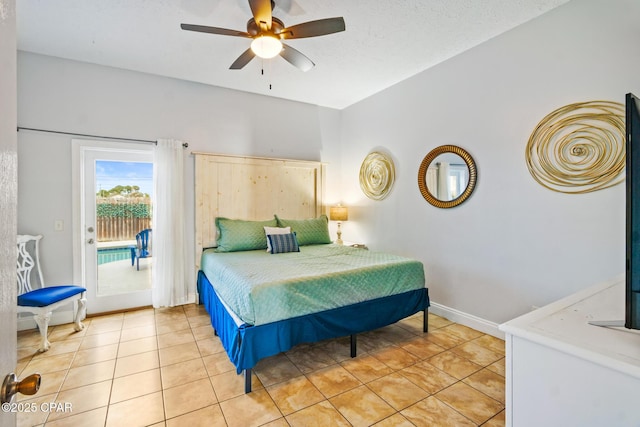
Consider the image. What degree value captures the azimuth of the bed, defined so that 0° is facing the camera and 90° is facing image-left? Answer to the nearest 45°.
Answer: approximately 315°

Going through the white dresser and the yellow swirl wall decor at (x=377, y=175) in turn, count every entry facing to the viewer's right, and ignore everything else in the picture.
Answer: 0

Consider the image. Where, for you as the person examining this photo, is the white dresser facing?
facing away from the viewer and to the left of the viewer

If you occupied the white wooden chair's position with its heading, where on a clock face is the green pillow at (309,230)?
The green pillow is roughly at 11 o'clock from the white wooden chair.

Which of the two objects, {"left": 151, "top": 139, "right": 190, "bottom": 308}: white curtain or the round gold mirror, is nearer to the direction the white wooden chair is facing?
the round gold mirror

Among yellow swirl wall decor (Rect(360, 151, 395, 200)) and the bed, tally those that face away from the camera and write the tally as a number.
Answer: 0

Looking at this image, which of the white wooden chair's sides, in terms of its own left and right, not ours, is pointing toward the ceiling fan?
front

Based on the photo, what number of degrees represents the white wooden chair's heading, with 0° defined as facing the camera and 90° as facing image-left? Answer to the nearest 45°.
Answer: approximately 315°

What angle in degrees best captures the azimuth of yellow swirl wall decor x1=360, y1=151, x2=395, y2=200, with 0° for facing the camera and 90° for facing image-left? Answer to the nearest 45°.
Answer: approximately 45°

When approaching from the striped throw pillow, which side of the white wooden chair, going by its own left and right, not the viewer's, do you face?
front

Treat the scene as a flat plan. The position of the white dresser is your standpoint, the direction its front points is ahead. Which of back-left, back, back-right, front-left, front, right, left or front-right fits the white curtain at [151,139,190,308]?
front-left

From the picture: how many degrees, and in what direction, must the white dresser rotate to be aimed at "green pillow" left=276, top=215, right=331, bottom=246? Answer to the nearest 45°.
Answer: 0° — it already faces it

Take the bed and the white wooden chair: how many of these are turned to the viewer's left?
0

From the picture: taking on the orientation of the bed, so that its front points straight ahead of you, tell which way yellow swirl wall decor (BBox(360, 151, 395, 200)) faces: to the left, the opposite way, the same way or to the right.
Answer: to the right
